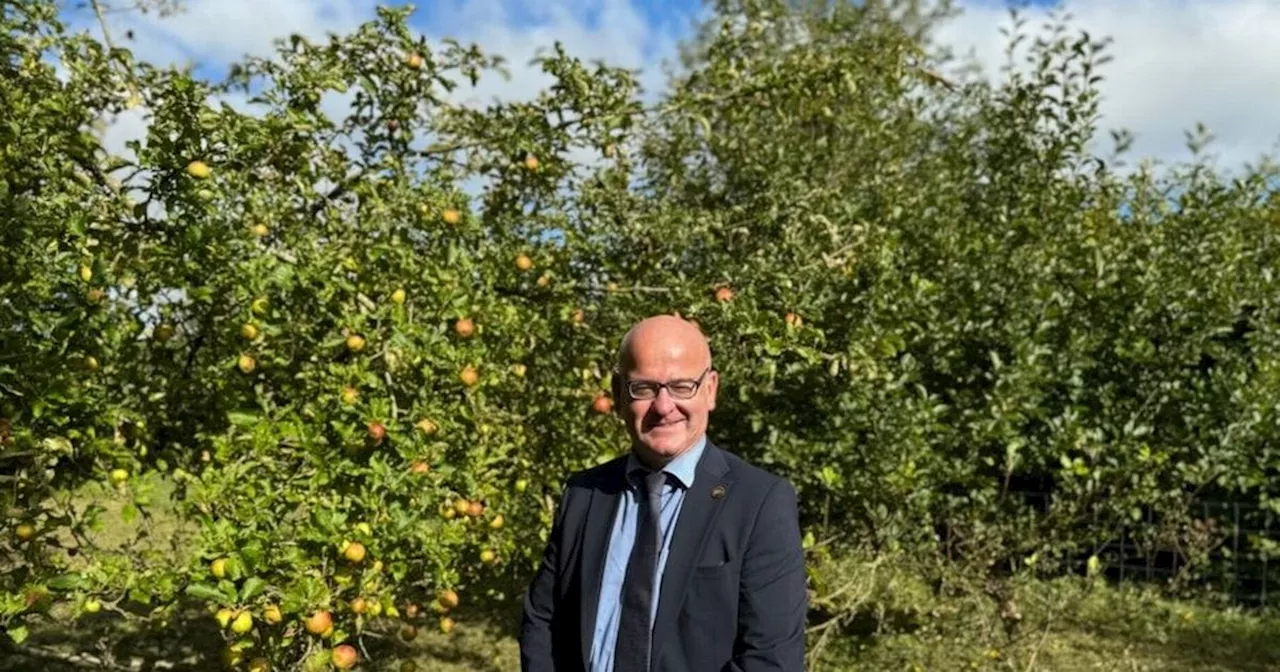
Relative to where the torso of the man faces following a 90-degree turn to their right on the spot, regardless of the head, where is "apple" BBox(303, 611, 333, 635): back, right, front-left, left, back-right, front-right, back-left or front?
front

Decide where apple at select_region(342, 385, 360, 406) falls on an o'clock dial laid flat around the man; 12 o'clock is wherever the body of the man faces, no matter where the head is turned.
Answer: The apple is roughly at 5 o'clock from the man.

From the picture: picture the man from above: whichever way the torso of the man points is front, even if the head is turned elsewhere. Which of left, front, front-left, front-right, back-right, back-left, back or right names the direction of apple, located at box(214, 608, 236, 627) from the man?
right

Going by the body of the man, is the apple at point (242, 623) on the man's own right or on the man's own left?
on the man's own right

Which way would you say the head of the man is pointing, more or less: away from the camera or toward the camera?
toward the camera

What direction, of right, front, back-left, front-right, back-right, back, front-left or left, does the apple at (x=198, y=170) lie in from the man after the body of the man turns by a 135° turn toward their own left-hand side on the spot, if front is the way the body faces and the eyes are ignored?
back-left

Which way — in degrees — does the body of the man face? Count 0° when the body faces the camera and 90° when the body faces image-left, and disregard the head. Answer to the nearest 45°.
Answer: approximately 45°

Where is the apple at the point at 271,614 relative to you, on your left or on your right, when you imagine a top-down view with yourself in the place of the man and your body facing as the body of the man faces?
on your right

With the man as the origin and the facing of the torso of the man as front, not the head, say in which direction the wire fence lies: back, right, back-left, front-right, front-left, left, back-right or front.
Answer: back

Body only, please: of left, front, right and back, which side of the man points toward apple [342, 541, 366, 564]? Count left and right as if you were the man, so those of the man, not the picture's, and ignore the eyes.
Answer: right

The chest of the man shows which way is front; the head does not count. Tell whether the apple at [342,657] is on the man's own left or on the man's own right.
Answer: on the man's own right
